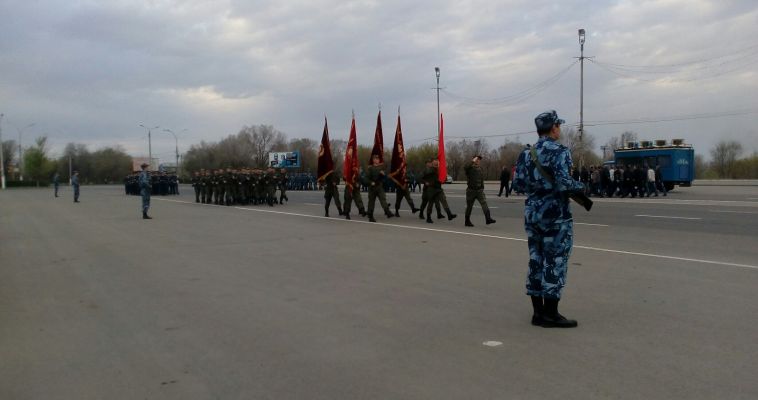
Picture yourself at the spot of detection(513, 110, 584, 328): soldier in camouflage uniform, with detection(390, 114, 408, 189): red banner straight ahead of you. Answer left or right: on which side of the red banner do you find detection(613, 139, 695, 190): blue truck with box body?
right

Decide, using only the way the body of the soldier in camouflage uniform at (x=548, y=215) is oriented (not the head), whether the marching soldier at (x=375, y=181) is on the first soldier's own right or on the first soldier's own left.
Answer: on the first soldier's own left

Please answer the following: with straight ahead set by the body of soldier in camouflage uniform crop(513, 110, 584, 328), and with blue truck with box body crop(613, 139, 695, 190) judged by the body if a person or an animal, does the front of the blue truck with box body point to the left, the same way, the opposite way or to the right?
to the left

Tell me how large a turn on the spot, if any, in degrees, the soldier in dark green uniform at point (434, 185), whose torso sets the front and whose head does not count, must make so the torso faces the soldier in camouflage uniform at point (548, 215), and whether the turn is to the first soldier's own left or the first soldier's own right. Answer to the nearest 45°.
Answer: approximately 90° to the first soldier's own right

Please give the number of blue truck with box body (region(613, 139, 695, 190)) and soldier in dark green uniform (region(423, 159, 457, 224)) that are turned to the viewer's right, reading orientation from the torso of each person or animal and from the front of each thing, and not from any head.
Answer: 1

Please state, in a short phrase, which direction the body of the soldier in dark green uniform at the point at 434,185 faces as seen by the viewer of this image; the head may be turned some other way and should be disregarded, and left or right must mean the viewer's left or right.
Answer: facing to the right of the viewer

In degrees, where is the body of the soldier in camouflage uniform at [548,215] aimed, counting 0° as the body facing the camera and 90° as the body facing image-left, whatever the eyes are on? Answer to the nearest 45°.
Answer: approximately 225°
